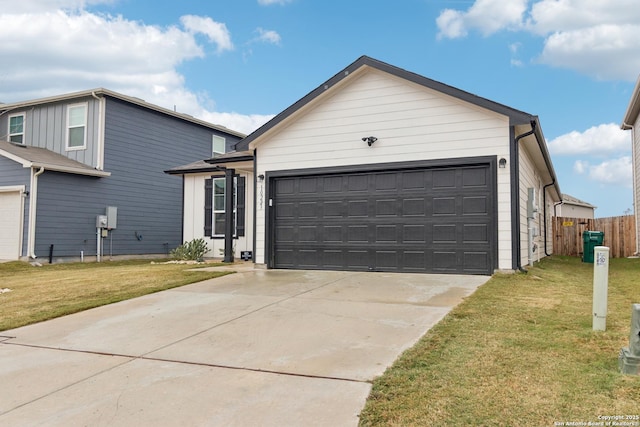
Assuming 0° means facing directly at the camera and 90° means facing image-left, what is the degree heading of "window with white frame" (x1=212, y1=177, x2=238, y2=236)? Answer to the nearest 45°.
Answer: approximately 0°

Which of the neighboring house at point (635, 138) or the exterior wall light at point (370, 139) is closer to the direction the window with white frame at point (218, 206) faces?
the exterior wall light

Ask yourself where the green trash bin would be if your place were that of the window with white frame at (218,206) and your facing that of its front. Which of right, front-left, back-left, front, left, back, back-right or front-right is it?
left

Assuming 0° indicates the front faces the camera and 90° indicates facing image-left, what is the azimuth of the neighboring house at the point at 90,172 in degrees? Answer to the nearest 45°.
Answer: approximately 45°

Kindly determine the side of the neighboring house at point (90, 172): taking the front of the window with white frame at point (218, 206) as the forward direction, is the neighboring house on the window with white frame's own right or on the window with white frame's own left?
on the window with white frame's own right

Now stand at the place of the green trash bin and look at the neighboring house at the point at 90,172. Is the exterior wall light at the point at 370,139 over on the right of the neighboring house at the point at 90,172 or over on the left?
left

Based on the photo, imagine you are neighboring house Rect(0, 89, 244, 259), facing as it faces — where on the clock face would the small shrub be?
The small shrub is roughly at 9 o'clock from the neighboring house.

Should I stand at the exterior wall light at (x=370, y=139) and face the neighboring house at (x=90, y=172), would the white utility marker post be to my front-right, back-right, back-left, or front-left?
back-left

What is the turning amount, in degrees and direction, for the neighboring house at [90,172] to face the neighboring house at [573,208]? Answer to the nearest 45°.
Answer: approximately 135° to its left

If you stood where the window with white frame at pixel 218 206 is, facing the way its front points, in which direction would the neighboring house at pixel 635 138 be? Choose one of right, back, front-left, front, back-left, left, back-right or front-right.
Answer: left

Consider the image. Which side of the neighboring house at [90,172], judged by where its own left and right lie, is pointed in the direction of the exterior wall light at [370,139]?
left

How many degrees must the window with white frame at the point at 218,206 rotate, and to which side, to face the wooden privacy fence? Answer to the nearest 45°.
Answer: approximately 90° to its left
